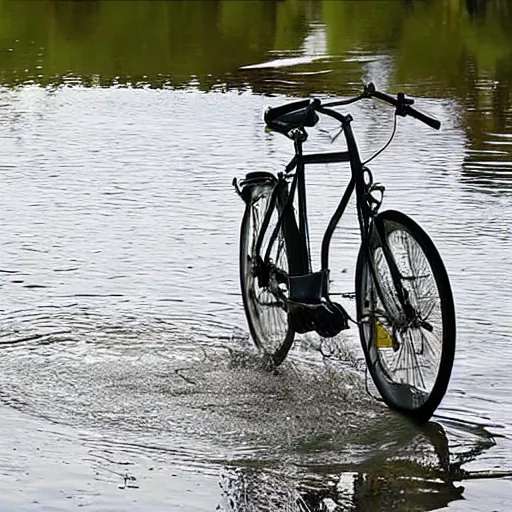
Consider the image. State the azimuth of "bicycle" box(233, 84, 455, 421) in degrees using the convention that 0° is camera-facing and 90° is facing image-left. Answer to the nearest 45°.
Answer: approximately 315°
